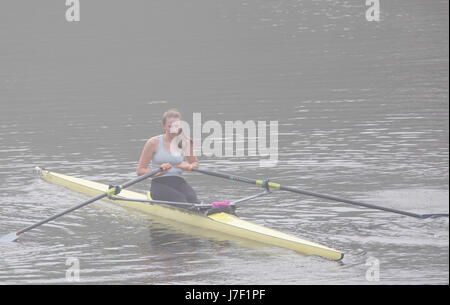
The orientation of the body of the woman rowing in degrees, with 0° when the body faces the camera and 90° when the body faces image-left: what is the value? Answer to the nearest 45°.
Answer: approximately 315°
